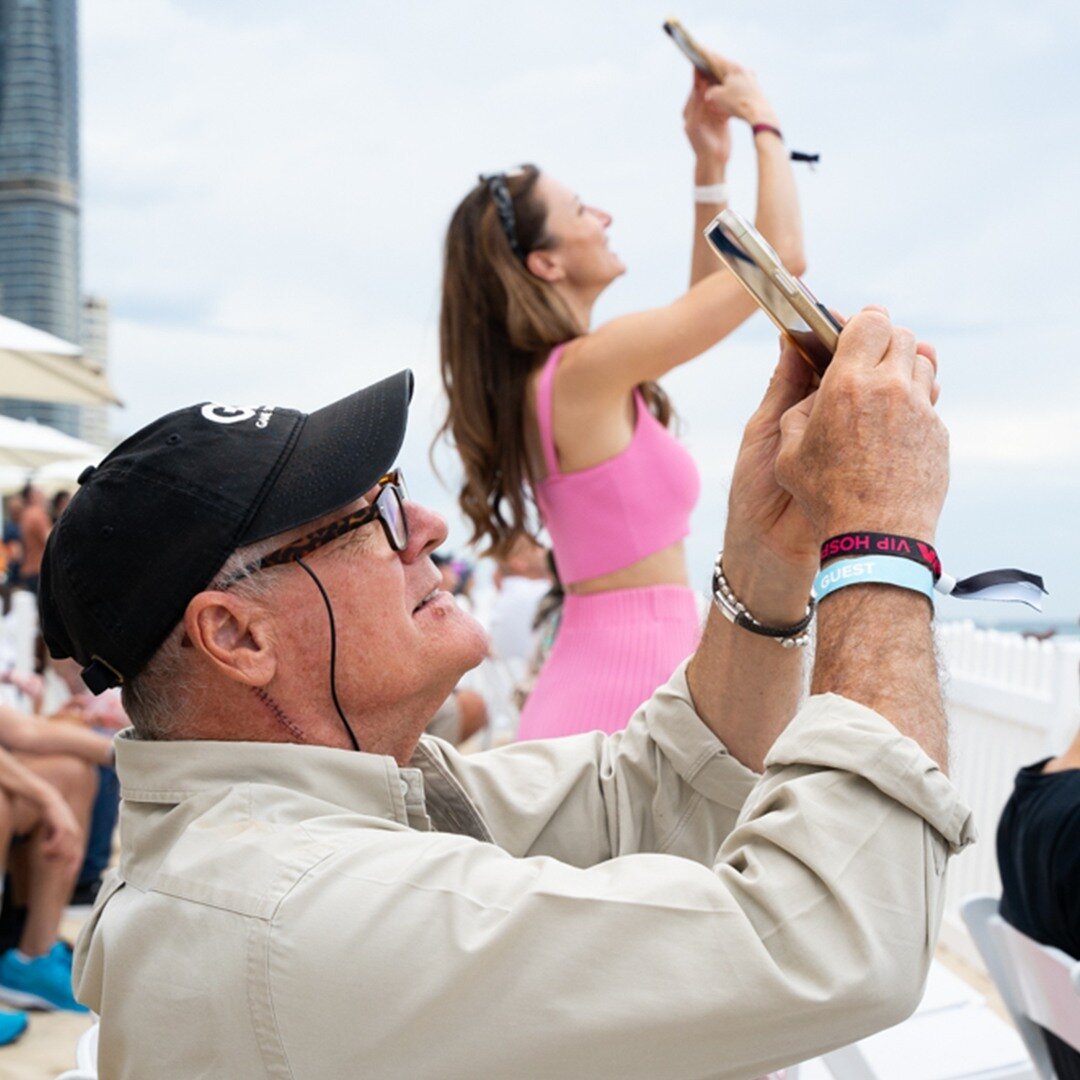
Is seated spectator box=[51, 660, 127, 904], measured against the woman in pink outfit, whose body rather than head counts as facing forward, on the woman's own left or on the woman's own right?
on the woman's own left

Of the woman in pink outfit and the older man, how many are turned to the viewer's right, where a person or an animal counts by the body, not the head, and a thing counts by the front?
2

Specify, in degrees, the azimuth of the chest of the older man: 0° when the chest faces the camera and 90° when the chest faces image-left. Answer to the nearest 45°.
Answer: approximately 270°

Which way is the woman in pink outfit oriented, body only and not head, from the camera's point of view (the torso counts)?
to the viewer's right

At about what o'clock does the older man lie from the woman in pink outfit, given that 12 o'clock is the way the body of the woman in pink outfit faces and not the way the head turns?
The older man is roughly at 3 o'clock from the woman in pink outfit.
